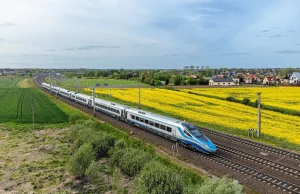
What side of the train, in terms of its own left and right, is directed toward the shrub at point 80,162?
right

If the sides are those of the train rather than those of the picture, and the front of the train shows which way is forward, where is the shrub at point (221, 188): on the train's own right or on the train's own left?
on the train's own right

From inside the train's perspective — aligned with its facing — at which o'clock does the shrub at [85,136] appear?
The shrub is roughly at 5 o'clock from the train.

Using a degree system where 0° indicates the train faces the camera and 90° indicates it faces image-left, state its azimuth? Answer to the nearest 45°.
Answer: approximately 315°

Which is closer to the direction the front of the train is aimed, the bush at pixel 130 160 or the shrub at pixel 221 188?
the shrub

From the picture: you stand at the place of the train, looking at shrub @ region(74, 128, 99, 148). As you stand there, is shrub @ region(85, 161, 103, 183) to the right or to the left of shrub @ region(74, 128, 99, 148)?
left

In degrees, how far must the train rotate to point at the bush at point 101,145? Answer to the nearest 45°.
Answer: approximately 135° to its right

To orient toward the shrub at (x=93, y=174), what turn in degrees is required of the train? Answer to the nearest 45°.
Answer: approximately 90° to its right
